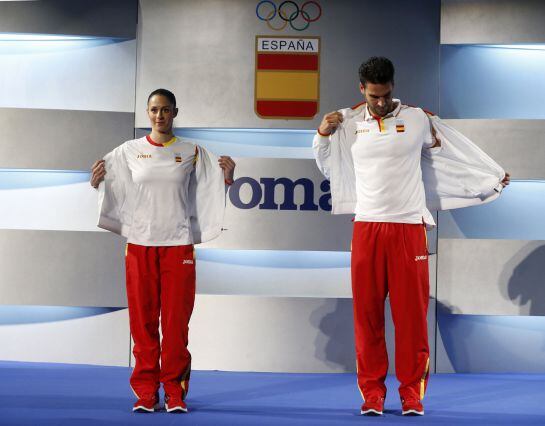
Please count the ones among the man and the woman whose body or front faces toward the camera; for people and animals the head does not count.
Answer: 2

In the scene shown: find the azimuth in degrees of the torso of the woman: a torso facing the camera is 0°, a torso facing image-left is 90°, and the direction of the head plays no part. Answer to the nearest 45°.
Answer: approximately 0°

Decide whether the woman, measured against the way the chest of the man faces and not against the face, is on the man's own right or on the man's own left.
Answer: on the man's own right

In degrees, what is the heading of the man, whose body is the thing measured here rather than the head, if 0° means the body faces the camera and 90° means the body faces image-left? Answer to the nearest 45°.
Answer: approximately 0°

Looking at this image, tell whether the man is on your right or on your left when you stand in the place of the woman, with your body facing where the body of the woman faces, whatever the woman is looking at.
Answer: on your left
